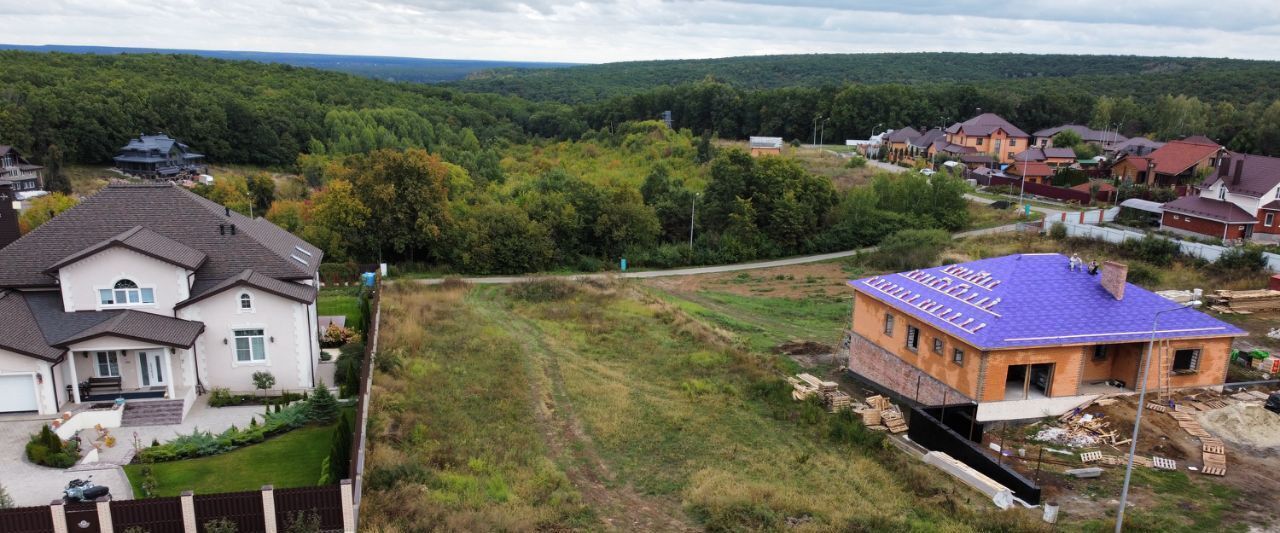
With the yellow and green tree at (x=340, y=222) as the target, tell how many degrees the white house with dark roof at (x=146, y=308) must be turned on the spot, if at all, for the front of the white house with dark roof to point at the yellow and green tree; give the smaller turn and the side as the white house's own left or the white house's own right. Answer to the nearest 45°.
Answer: approximately 135° to the white house's own left

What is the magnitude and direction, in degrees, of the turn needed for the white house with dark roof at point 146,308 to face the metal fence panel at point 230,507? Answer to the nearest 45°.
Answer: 0° — it already faces it

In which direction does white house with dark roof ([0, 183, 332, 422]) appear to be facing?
toward the camera

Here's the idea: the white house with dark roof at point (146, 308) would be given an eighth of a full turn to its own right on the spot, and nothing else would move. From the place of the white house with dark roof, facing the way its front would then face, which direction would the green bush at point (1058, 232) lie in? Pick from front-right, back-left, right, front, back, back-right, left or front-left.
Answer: back-left

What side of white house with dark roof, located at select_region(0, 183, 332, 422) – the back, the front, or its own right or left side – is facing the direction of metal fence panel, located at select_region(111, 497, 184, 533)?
front

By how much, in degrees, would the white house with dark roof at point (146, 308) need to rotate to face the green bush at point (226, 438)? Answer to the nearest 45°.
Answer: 0° — it already faces it

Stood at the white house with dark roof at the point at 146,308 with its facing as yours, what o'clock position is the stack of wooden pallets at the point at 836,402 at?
The stack of wooden pallets is roughly at 10 o'clock from the white house with dark roof.

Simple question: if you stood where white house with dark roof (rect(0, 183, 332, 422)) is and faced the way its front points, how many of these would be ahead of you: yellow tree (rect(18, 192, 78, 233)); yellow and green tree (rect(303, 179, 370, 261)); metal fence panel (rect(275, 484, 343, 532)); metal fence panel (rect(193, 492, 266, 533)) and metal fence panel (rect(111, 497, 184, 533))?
3

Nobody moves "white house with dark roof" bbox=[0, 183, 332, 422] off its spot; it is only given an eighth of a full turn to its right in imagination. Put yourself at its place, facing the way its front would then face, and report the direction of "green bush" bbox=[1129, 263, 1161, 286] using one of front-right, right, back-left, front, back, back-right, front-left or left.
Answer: back-left

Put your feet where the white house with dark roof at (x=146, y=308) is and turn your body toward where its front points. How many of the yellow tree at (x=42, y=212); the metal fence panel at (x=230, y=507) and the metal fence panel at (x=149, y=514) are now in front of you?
2

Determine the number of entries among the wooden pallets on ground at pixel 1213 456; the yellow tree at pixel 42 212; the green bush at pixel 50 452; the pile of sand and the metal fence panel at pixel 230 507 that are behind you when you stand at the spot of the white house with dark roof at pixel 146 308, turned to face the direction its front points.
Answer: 1

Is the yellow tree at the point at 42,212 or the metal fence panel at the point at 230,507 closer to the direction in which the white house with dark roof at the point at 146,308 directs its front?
the metal fence panel

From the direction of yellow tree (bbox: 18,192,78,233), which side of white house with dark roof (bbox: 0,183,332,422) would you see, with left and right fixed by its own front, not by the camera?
back

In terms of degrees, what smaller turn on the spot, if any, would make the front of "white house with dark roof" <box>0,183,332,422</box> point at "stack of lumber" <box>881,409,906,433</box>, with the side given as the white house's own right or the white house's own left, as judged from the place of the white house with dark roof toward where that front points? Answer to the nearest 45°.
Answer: approximately 45° to the white house's own left

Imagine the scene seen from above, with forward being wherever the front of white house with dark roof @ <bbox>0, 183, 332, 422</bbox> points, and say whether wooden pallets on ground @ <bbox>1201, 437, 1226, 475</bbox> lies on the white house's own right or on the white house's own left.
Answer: on the white house's own left

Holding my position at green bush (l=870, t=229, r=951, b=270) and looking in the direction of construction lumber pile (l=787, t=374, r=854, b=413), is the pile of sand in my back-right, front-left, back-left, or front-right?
front-left

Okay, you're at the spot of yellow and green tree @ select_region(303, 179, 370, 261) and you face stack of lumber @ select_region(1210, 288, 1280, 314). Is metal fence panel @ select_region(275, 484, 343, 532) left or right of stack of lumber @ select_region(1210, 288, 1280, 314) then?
right

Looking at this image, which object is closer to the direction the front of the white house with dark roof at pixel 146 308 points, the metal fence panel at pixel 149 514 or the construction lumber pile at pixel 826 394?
the metal fence panel

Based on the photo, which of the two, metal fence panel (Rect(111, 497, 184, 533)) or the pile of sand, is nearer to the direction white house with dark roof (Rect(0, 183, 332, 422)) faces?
the metal fence panel
